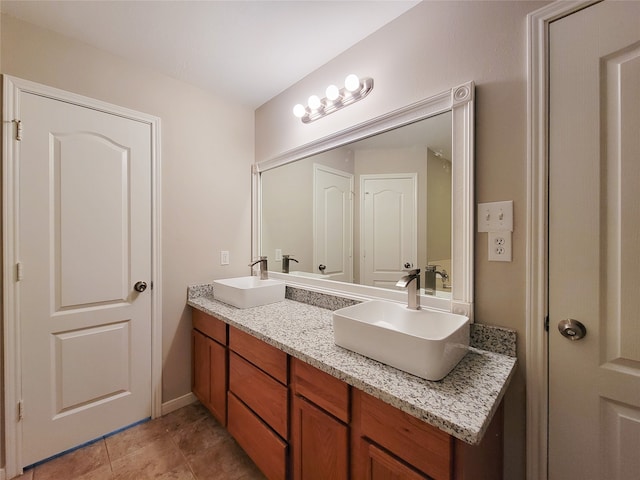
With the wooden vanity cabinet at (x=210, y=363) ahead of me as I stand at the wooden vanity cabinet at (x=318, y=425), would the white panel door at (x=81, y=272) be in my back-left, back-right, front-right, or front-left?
front-left

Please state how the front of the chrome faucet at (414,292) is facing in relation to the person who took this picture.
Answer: facing the viewer and to the left of the viewer

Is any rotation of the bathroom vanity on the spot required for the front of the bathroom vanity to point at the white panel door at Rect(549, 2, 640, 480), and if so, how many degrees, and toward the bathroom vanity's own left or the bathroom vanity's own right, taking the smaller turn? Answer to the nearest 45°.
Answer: approximately 135° to the bathroom vanity's own left
